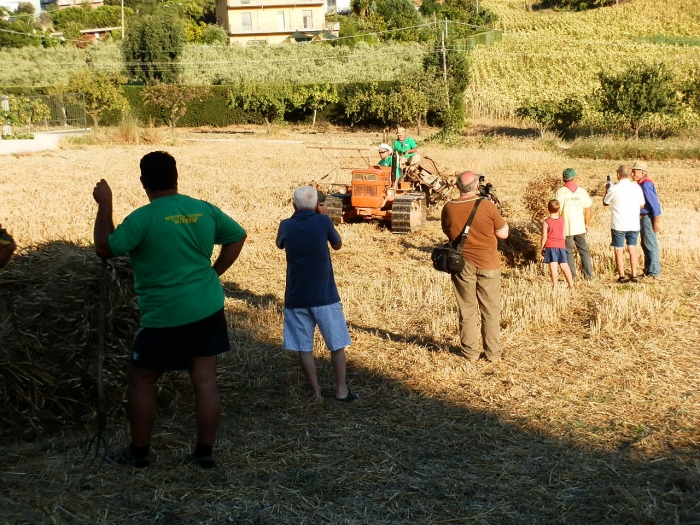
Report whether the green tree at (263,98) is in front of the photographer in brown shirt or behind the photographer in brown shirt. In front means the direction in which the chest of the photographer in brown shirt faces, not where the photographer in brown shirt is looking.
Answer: in front

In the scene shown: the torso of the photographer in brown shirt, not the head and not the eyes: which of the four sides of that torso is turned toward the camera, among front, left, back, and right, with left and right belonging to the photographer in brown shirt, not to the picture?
back

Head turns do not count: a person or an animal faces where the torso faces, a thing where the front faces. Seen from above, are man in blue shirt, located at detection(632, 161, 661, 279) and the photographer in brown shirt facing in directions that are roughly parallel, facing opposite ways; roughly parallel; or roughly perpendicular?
roughly perpendicular

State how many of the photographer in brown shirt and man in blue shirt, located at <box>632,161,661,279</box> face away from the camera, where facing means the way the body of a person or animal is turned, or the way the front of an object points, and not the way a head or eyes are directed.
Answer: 1

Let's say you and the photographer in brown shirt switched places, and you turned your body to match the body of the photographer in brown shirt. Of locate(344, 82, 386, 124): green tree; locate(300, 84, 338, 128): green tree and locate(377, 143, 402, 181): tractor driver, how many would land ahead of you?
3

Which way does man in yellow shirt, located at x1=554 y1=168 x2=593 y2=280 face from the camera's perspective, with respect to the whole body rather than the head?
away from the camera

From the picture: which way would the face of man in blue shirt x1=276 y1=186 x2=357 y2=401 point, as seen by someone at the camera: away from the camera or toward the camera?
away from the camera

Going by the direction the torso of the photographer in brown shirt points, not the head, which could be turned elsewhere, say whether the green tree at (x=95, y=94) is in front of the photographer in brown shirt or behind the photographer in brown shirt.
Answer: in front

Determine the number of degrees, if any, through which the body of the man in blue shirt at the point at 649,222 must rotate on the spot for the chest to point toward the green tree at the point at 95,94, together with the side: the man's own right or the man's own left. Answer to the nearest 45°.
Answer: approximately 45° to the man's own right

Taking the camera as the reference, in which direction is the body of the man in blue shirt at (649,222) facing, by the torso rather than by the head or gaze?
to the viewer's left
